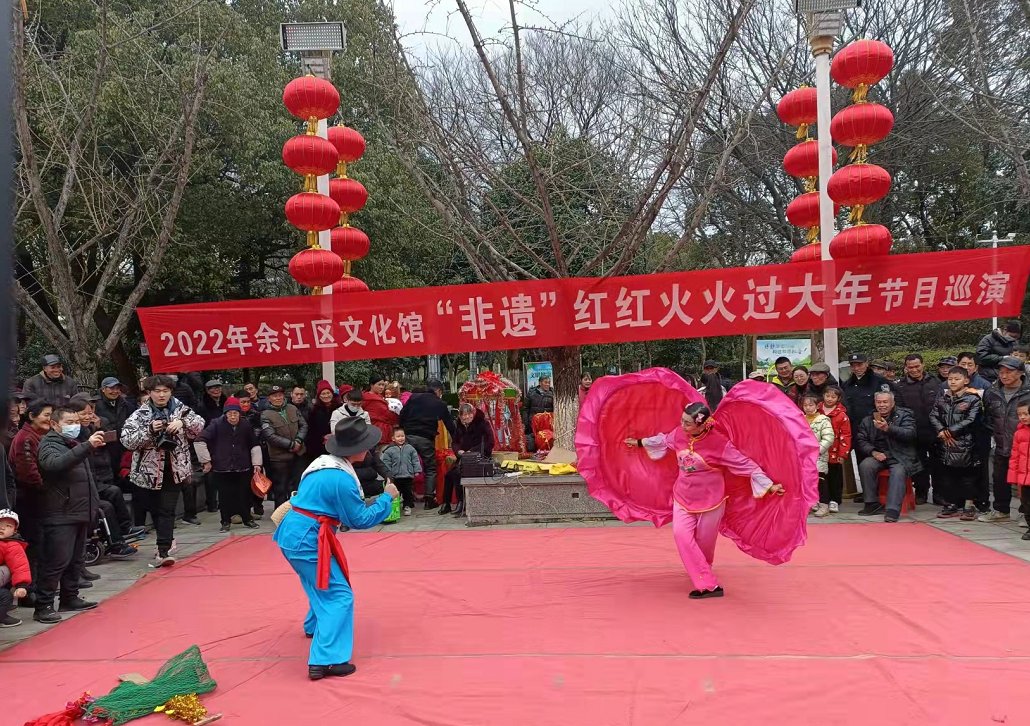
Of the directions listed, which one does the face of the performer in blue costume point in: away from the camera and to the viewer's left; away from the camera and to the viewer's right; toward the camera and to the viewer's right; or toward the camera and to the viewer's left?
away from the camera and to the viewer's right

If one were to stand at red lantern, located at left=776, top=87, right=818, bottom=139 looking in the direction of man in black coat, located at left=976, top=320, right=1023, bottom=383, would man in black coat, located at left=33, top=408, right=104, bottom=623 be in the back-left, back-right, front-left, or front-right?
back-right

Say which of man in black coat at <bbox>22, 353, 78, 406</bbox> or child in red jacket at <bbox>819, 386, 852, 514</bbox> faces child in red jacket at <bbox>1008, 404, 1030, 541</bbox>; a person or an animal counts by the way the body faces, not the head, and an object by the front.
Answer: the man in black coat

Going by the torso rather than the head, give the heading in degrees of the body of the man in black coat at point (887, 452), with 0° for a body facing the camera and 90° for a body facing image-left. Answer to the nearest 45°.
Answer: approximately 45°

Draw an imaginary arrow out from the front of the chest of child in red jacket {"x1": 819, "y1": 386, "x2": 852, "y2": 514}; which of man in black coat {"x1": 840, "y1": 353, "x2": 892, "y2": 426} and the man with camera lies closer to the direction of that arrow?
the man with camera

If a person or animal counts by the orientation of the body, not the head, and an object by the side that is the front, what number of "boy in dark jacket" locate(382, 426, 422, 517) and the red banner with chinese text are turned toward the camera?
2

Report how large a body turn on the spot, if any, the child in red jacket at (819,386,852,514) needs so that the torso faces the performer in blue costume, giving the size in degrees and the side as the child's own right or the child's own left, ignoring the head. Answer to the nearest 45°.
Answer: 0° — they already face them
